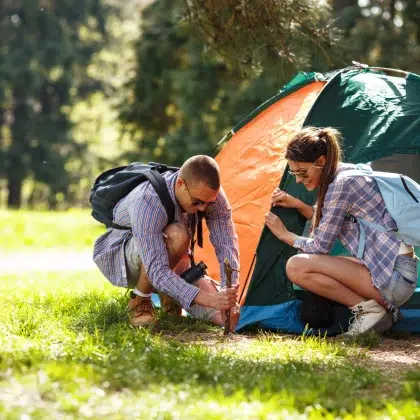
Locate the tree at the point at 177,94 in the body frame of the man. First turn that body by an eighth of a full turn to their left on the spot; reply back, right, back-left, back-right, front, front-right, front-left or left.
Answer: left

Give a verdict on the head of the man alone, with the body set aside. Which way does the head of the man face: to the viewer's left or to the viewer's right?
to the viewer's right

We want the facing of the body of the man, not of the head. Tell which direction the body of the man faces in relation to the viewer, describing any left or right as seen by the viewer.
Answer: facing the viewer and to the right of the viewer

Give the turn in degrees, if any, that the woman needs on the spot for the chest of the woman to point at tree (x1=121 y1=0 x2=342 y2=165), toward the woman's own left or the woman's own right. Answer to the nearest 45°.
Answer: approximately 90° to the woman's own right

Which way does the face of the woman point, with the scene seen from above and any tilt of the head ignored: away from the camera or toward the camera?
toward the camera

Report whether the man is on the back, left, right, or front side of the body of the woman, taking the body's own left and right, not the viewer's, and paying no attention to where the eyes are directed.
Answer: front

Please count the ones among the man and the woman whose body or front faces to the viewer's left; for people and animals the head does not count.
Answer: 1

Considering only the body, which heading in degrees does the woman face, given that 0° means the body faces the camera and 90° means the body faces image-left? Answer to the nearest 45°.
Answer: approximately 90°

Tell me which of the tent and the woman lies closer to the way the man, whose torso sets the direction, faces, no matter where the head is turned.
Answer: the woman

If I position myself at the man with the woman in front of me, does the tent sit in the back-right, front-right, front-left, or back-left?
front-left
